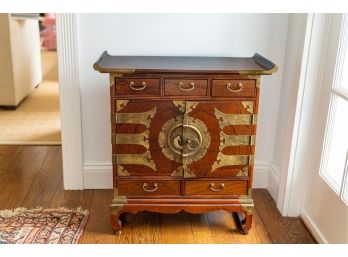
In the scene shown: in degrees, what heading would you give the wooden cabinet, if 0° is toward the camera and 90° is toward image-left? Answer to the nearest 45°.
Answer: approximately 0°

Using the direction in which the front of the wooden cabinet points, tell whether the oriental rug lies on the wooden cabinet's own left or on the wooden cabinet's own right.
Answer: on the wooden cabinet's own right
